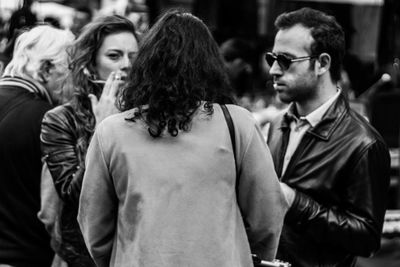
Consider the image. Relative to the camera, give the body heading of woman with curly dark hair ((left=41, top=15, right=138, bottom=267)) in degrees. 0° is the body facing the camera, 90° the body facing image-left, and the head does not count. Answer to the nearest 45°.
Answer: approximately 315°

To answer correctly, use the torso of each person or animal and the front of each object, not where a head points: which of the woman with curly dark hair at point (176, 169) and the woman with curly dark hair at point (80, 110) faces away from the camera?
the woman with curly dark hair at point (176, 169)

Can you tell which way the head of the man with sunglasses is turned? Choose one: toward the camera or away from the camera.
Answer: toward the camera

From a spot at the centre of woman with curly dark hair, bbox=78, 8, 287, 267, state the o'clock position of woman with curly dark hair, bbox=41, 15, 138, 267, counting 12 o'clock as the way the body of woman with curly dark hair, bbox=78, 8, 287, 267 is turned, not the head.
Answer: woman with curly dark hair, bbox=41, 15, 138, 267 is roughly at 11 o'clock from woman with curly dark hair, bbox=78, 8, 287, 267.

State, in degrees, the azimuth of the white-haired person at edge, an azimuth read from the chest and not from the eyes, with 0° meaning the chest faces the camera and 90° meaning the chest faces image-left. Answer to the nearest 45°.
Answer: approximately 225°

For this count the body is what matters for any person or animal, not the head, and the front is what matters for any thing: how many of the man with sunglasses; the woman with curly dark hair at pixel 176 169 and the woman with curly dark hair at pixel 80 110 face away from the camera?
1

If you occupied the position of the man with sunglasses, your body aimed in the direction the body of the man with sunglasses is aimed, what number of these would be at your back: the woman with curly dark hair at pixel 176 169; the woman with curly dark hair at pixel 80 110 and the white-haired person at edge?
0

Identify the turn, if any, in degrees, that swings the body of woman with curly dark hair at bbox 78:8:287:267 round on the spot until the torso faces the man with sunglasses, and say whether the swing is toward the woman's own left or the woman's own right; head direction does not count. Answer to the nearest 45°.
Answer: approximately 45° to the woman's own right

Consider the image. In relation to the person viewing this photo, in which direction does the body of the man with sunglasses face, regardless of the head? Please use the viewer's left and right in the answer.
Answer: facing the viewer and to the left of the viewer

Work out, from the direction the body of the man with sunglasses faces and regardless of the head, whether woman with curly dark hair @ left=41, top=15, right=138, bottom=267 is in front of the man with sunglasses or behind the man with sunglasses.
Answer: in front

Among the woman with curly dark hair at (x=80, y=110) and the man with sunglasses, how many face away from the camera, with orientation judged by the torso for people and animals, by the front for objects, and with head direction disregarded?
0

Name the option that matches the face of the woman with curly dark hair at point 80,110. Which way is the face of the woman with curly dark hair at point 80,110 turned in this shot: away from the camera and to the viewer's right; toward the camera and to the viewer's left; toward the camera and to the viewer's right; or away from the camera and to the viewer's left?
toward the camera and to the viewer's right

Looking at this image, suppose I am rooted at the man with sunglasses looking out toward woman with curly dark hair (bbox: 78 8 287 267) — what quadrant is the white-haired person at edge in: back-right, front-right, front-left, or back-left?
front-right

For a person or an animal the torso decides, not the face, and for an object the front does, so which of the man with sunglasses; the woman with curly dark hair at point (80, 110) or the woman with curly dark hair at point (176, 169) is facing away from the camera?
the woman with curly dark hair at point (176, 169)

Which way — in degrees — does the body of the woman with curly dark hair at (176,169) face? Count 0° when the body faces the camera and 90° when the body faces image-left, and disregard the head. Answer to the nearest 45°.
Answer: approximately 180°
